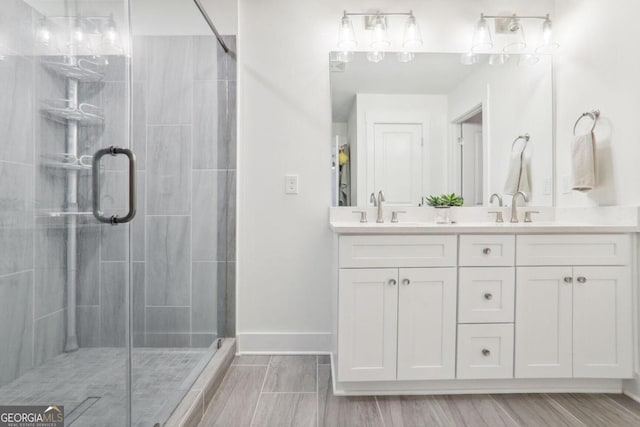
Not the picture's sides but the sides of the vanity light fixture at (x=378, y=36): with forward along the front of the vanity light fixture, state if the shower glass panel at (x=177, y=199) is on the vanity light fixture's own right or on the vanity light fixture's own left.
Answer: on the vanity light fixture's own right

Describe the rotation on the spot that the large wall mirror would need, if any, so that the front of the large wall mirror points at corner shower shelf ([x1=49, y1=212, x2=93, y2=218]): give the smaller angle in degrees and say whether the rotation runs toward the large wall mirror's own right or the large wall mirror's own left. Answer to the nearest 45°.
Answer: approximately 45° to the large wall mirror's own right

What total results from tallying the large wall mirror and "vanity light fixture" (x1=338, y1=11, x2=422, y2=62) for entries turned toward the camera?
2

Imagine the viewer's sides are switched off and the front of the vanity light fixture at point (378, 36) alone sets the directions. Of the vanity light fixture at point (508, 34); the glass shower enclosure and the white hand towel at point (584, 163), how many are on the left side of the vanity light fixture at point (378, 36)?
2
